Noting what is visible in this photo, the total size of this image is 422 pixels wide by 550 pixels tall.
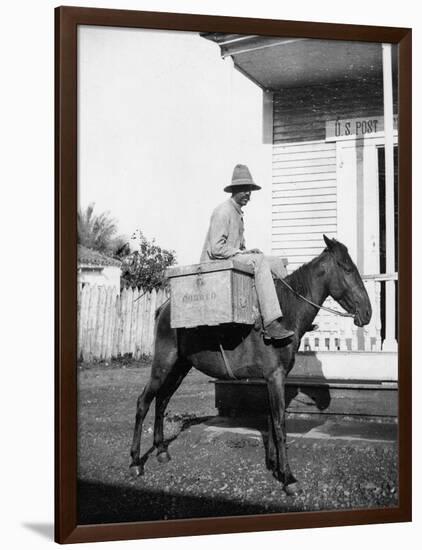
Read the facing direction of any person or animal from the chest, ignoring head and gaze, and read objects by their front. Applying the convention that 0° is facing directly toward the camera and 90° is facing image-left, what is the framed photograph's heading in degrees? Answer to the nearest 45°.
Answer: approximately 315°
